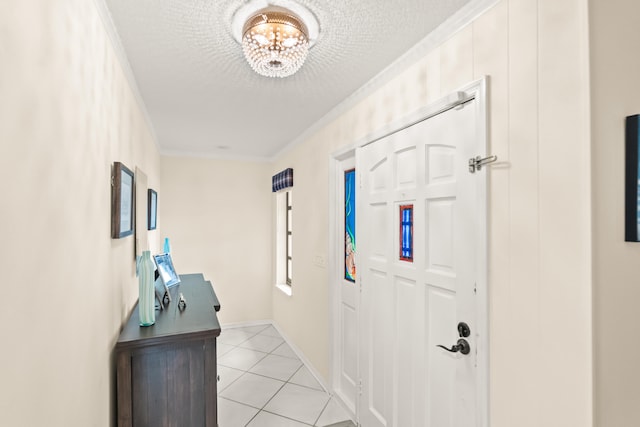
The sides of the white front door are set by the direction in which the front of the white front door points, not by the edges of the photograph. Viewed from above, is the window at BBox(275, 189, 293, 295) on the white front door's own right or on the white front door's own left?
on the white front door's own right

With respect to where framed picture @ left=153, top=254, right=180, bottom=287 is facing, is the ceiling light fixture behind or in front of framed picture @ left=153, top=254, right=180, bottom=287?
in front

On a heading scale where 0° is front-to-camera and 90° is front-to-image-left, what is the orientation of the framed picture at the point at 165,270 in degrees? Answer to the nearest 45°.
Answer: approximately 315°

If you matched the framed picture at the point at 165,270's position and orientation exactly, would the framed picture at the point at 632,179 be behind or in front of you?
in front

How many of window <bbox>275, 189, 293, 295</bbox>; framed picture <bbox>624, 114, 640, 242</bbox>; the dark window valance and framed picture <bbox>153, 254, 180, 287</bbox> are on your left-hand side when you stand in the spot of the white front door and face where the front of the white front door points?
1

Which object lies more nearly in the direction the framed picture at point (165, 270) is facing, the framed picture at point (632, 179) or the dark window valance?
the framed picture

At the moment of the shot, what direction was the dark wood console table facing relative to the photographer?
facing to the right of the viewer

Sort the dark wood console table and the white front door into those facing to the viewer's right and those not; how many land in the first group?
1

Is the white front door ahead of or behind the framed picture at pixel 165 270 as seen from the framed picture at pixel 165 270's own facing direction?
ahead
